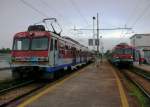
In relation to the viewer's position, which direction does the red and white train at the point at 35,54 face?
facing the viewer and to the left of the viewer
